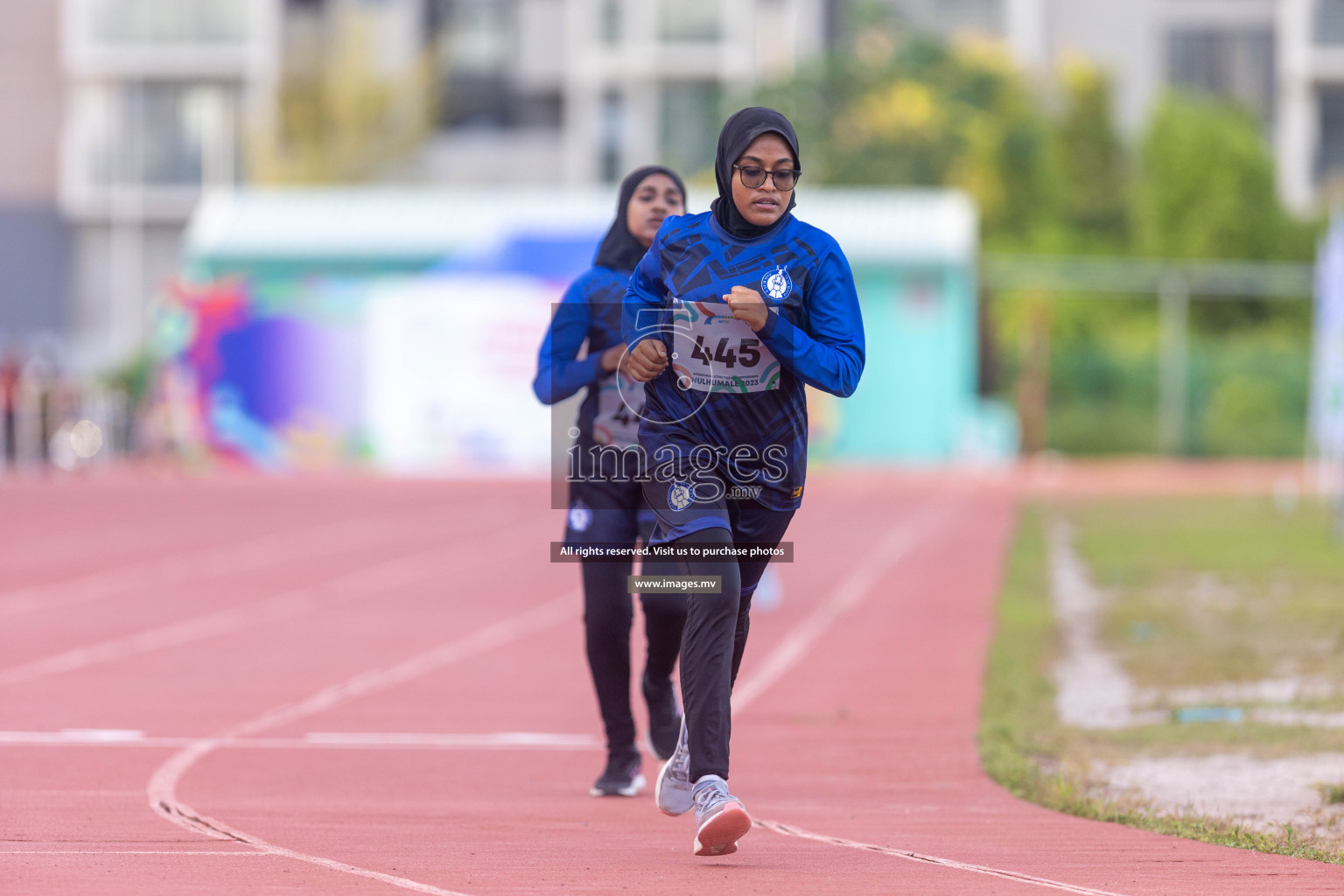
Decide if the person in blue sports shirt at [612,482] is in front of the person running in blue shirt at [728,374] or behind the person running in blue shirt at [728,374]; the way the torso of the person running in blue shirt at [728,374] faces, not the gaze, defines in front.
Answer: behind

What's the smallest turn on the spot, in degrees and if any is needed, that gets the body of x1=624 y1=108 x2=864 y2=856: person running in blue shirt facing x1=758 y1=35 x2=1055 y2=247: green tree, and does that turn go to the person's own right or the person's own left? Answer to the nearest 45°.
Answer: approximately 180°

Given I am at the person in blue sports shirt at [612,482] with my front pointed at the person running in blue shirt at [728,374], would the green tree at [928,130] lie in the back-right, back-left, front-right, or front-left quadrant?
back-left

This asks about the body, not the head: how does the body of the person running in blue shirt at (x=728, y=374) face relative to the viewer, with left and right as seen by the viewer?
facing the viewer

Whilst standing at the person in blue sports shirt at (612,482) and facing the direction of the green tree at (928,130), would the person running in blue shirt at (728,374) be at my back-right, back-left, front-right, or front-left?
back-right
